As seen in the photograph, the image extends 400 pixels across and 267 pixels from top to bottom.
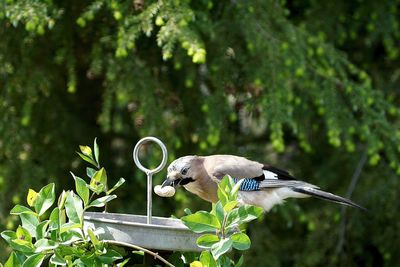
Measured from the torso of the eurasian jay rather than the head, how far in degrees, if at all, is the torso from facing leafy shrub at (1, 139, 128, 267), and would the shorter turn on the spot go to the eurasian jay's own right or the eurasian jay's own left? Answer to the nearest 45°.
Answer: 0° — it already faces it

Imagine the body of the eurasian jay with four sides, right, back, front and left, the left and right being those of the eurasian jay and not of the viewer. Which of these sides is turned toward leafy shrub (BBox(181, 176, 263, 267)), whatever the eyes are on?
left

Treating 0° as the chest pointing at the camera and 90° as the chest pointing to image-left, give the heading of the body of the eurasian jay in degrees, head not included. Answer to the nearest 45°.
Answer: approximately 90°
